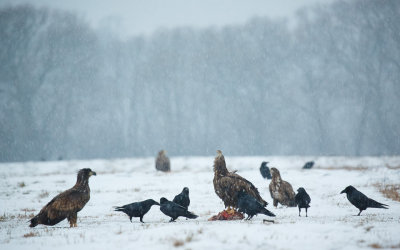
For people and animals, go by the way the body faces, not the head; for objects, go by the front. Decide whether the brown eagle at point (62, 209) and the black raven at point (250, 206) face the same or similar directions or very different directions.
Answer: very different directions

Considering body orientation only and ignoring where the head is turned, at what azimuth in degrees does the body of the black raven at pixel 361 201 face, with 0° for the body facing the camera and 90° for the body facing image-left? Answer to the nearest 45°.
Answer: approximately 90°

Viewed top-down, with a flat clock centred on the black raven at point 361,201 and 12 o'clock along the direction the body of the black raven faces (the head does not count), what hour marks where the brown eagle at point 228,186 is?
The brown eagle is roughly at 11 o'clock from the black raven.

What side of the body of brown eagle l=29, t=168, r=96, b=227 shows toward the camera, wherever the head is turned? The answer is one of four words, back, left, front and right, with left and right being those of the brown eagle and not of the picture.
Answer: right

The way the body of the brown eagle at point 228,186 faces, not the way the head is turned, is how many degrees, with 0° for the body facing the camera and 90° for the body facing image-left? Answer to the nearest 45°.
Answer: approximately 90°

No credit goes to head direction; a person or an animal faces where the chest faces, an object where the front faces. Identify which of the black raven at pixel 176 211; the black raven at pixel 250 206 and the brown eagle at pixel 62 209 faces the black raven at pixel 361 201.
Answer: the brown eagle

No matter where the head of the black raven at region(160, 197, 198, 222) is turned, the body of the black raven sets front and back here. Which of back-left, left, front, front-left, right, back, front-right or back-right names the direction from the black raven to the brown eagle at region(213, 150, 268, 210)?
back

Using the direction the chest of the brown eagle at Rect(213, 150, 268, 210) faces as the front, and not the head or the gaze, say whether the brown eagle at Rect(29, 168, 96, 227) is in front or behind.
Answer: in front

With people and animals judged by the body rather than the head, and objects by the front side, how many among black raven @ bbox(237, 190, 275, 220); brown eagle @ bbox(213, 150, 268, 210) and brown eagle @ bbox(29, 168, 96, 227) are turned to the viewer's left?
2

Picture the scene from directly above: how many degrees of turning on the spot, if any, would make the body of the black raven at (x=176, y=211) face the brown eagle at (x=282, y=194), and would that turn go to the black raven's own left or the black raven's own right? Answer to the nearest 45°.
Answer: approximately 135° to the black raven's own right

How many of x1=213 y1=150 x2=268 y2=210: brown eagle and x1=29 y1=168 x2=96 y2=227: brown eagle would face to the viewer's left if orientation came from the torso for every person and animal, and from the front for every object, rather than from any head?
1

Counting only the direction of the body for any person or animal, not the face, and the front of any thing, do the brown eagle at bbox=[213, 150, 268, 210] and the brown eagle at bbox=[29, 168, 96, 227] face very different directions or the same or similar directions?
very different directions

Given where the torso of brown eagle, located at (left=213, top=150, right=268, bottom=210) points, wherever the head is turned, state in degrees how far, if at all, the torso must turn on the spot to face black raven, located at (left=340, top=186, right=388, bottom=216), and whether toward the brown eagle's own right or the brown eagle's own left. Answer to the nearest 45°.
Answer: approximately 180°

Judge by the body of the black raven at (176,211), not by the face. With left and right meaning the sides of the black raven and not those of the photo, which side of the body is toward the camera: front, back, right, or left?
left

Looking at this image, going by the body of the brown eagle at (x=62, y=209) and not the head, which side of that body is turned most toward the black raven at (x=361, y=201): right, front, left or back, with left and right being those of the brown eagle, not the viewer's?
front

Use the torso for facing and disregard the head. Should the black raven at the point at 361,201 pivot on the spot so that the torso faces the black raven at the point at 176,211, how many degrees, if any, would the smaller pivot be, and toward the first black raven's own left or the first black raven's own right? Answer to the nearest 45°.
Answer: approximately 45° to the first black raven's own left

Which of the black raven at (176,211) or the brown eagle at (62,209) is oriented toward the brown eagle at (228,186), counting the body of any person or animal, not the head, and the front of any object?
the brown eagle at (62,209)
